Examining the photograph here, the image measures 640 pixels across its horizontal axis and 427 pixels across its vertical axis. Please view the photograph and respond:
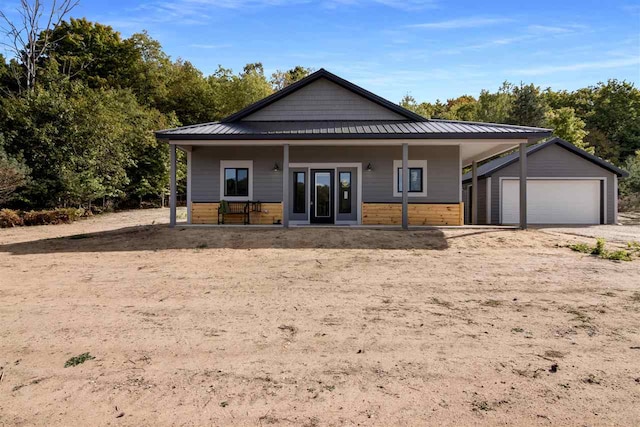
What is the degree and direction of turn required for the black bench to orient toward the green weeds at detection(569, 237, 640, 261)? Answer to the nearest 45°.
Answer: approximately 45° to its left

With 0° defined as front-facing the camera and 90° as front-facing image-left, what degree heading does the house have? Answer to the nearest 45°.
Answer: approximately 0°

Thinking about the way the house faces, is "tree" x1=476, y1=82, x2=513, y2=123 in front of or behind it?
behind

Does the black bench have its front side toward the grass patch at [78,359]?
yes

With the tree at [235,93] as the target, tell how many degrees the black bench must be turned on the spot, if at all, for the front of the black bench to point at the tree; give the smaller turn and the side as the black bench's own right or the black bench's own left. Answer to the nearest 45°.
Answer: approximately 180°

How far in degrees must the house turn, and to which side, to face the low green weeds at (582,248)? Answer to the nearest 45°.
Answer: approximately 45° to its left

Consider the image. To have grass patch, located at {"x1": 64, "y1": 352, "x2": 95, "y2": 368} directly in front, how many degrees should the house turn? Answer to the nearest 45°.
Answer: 0° — it already faces it

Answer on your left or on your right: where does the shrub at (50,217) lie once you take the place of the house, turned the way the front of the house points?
on your right
